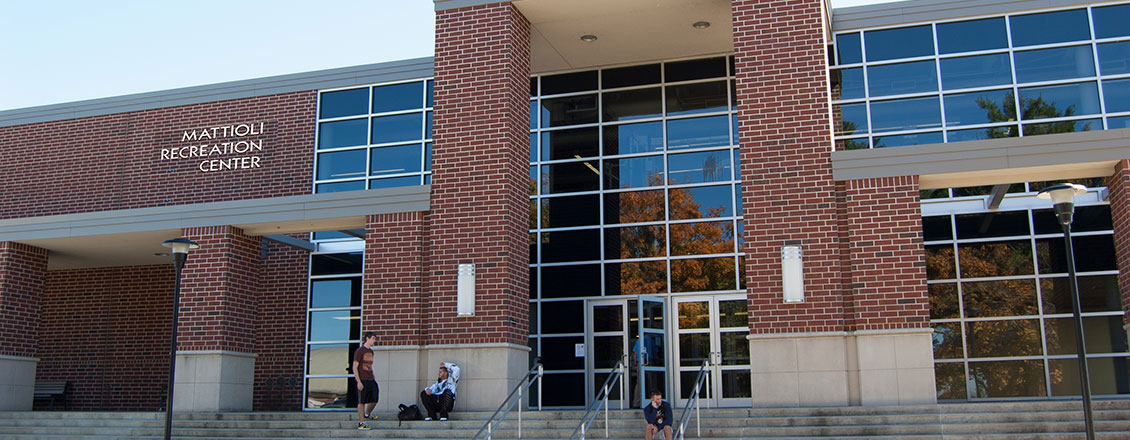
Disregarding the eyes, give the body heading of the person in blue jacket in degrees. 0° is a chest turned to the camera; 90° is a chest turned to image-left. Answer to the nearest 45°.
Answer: approximately 0°

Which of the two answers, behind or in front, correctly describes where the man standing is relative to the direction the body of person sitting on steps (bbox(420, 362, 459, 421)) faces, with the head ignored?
in front

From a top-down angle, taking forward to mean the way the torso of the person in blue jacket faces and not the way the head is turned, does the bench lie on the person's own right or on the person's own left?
on the person's own right

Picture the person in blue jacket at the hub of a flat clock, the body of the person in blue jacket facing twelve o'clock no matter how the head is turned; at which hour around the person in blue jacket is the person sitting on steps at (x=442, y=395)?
The person sitting on steps is roughly at 4 o'clock from the person in blue jacket.

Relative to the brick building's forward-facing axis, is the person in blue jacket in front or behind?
in front

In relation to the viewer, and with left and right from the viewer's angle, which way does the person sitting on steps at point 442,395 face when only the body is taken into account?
facing the viewer and to the left of the viewer

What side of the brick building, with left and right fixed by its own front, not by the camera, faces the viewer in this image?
front

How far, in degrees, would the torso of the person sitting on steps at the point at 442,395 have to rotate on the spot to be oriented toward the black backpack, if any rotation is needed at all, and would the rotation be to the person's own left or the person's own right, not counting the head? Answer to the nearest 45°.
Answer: approximately 45° to the person's own right

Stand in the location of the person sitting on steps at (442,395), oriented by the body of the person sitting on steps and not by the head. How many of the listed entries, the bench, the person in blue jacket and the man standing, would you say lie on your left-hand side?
1

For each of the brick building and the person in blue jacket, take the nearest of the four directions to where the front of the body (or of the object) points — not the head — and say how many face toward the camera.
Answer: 2

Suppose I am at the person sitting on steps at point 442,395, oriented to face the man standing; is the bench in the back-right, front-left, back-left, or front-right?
front-right

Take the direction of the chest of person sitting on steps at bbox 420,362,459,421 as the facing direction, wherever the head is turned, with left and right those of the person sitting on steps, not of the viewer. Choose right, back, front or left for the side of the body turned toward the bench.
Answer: right

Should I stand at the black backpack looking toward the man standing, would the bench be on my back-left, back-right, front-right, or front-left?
front-right

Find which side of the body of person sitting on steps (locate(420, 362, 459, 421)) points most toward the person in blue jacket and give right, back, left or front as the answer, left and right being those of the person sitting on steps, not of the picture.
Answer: left

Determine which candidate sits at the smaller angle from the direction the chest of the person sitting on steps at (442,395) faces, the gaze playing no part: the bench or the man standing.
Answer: the man standing

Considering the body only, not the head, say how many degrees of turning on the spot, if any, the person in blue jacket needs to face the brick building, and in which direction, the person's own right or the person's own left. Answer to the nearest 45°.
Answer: approximately 180°
